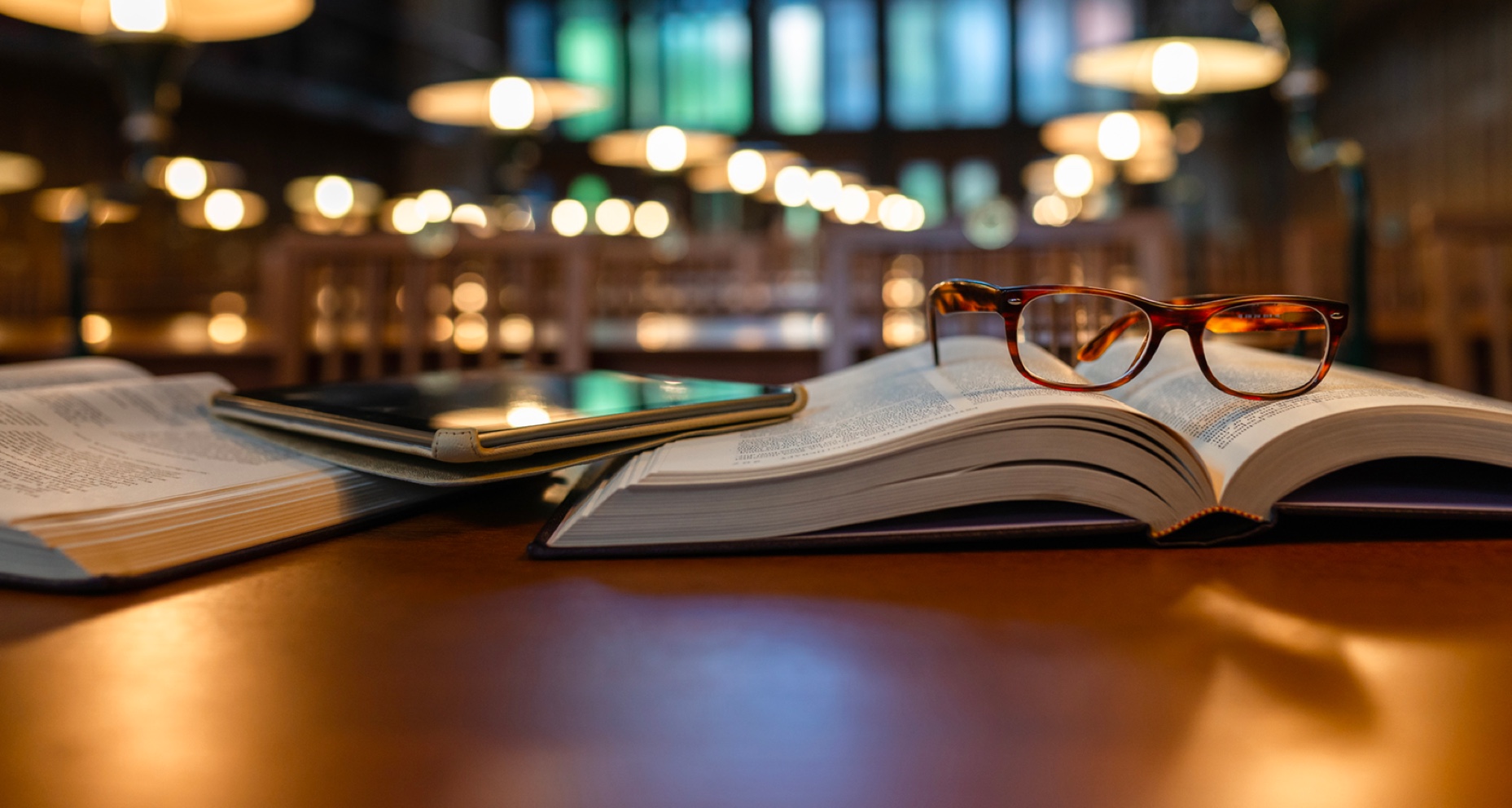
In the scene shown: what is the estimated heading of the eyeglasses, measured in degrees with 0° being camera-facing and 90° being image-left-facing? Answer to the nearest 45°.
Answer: approximately 315°

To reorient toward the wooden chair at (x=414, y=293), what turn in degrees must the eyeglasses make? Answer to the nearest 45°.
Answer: approximately 180°

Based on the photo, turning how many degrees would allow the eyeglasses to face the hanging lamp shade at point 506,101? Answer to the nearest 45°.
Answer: approximately 180°

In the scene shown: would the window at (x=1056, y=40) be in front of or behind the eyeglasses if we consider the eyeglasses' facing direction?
behind

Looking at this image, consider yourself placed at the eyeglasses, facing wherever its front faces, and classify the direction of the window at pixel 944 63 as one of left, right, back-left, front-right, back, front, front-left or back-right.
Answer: back-left

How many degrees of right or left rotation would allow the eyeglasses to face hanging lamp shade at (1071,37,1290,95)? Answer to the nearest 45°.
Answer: approximately 135° to its left

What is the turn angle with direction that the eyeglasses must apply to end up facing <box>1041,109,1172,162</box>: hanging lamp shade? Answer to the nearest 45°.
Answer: approximately 135° to its left

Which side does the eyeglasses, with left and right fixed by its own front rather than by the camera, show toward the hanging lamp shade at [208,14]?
back
